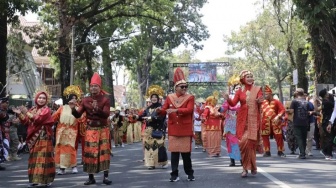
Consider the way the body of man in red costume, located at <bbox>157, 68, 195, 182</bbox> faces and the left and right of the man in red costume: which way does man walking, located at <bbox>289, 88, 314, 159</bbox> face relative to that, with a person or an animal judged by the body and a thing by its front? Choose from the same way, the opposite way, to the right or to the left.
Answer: the opposite way

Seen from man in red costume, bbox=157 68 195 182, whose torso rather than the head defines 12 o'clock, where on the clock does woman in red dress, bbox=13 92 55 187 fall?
The woman in red dress is roughly at 3 o'clock from the man in red costume.

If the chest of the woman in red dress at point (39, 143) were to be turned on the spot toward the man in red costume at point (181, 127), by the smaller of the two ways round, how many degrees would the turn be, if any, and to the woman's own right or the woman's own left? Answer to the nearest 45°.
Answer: approximately 135° to the woman's own left

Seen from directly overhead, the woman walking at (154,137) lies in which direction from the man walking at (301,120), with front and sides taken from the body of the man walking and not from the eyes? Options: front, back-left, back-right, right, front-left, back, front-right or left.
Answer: back-left

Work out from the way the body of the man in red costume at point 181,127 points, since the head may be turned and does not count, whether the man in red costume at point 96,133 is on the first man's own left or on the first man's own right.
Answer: on the first man's own right

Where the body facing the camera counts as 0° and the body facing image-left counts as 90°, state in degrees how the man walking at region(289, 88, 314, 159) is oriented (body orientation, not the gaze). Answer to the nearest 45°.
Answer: approximately 180°

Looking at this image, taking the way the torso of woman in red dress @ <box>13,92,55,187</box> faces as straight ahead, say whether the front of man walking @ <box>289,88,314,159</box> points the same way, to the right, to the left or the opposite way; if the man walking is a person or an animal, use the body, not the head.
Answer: the opposite way

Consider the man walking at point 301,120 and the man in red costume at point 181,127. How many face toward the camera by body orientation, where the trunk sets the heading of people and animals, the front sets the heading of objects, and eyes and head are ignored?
1
